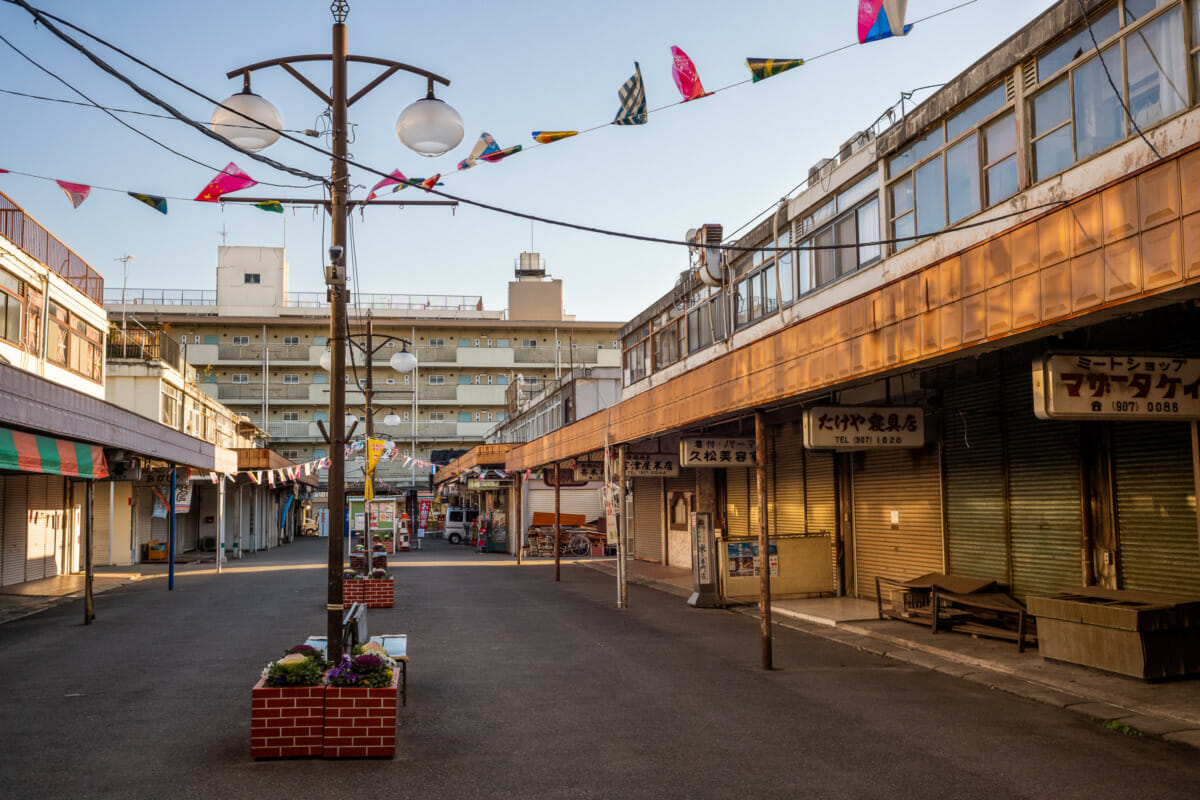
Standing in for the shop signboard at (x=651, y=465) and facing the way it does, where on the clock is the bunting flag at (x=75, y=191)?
The bunting flag is roughly at 1 o'clock from the shop signboard.

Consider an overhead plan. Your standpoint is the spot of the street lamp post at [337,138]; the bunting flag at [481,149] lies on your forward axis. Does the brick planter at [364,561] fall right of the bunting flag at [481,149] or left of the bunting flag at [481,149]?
left

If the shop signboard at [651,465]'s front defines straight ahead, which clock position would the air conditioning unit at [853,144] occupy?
The air conditioning unit is roughly at 11 o'clock from the shop signboard.

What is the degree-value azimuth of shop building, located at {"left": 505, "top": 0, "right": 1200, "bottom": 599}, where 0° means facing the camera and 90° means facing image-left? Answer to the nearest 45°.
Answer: approximately 45°
